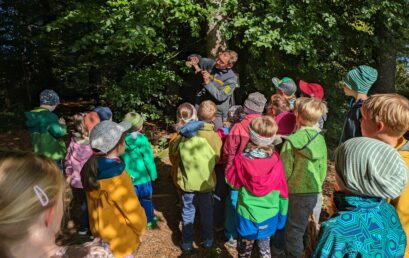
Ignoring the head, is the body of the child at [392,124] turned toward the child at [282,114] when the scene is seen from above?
yes

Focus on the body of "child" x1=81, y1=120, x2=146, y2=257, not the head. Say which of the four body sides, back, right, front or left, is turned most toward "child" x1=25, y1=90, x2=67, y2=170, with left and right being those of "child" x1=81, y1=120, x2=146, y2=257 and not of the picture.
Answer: left

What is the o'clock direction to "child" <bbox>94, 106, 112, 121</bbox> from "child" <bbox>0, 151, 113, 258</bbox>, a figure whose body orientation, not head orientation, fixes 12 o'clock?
"child" <bbox>94, 106, 112, 121</bbox> is roughly at 11 o'clock from "child" <bbox>0, 151, 113, 258</bbox>.

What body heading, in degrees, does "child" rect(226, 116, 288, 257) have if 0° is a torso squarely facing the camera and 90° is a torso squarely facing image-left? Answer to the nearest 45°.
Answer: approximately 180°

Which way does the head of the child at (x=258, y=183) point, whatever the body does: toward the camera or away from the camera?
away from the camera

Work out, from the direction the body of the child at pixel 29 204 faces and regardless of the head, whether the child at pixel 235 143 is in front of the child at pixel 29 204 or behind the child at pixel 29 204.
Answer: in front

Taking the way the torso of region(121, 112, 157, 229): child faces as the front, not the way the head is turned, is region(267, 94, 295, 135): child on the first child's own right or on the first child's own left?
on the first child's own right

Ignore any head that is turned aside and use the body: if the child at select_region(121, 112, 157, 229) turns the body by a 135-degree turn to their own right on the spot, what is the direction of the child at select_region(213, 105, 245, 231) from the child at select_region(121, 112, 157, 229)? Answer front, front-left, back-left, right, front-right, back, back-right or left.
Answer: left

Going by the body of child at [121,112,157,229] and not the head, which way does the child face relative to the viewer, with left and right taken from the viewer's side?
facing away from the viewer and to the right of the viewer

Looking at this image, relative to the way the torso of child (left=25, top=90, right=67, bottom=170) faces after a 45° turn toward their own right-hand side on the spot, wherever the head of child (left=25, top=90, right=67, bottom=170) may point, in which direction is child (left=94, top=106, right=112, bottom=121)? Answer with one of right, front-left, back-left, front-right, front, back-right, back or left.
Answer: front-right

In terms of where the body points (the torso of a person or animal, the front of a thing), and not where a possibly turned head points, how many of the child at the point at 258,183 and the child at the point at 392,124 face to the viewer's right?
0

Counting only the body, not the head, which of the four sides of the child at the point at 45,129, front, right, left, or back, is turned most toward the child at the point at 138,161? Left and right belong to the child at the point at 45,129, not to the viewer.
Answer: right

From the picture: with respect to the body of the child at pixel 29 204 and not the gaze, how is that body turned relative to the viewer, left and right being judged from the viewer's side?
facing away from the viewer and to the right of the viewer

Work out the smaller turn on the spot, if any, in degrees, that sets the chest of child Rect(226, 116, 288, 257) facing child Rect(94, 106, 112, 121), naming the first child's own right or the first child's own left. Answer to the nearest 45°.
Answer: approximately 45° to the first child's own left

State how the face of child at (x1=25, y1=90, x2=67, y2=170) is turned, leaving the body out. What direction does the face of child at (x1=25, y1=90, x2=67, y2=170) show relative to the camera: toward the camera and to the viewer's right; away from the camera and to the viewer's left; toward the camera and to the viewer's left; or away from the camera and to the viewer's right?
away from the camera and to the viewer's right

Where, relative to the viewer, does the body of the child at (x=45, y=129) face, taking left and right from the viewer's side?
facing away from the viewer and to the right of the viewer
